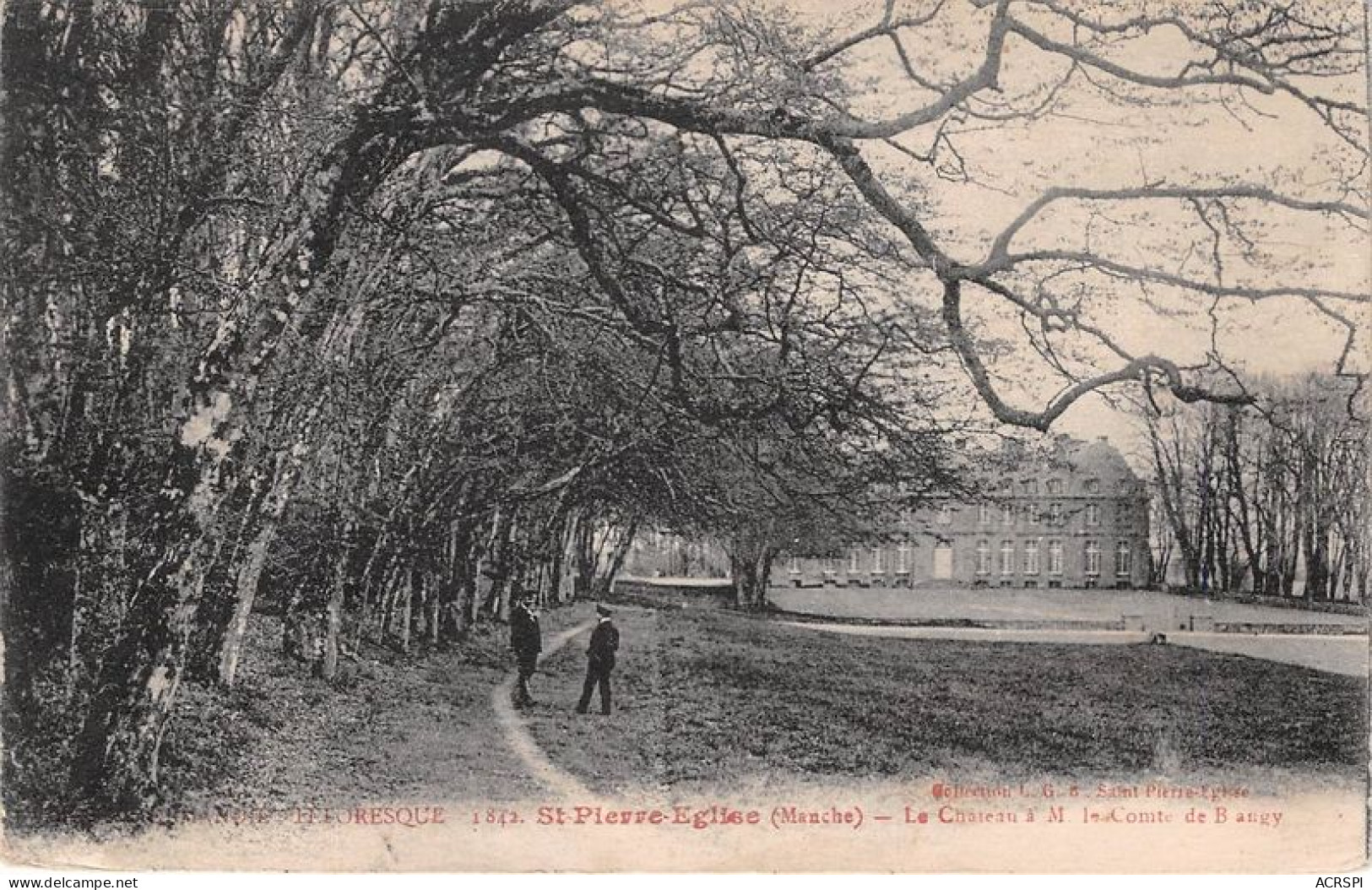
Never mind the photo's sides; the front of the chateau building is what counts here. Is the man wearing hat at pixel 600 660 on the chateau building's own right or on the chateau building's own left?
on the chateau building's own right

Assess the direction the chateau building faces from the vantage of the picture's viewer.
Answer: facing the viewer

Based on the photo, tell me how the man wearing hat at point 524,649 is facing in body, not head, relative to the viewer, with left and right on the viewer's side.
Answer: facing the viewer and to the right of the viewer

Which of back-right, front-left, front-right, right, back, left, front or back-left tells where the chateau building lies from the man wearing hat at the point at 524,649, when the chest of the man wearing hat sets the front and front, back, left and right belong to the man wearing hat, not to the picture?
front-left

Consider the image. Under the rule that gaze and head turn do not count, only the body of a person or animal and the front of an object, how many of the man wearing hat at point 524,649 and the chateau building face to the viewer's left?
0
